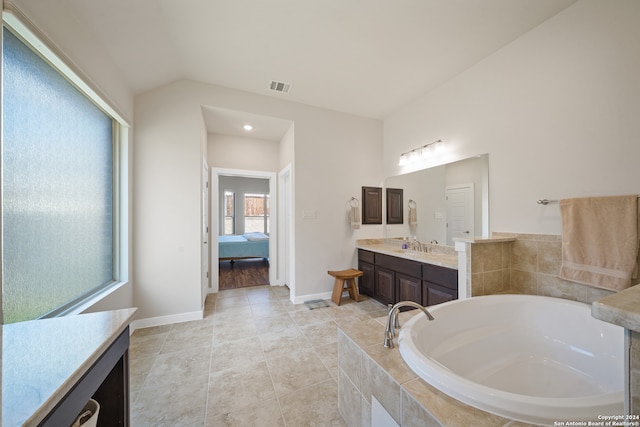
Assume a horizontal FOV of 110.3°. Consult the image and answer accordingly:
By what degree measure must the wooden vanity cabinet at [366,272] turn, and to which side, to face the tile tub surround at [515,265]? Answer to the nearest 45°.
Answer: approximately 90° to its left

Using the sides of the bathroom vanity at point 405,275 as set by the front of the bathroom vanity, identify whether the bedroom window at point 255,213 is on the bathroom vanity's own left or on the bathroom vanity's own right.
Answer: on the bathroom vanity's own right

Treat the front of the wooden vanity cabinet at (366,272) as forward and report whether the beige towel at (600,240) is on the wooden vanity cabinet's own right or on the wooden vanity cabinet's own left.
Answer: on the wooden vanity cabinet's own left

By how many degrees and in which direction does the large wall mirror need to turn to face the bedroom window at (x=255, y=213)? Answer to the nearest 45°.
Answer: approximately 90° to its right

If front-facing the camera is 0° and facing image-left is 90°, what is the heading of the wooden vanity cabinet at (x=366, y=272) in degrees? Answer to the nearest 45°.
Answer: approximately 45°

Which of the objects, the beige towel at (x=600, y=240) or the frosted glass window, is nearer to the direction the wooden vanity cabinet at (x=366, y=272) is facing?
the frosted glass window

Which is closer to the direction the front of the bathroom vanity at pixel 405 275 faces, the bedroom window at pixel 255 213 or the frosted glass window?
the frosted glass window

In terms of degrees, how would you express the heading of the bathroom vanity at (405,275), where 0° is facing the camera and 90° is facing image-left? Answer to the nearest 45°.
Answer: approximately 45°

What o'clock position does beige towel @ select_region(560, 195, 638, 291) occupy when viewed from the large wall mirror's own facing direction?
The beige towel is roughly at 9 o'clock from the large wall mirror.
